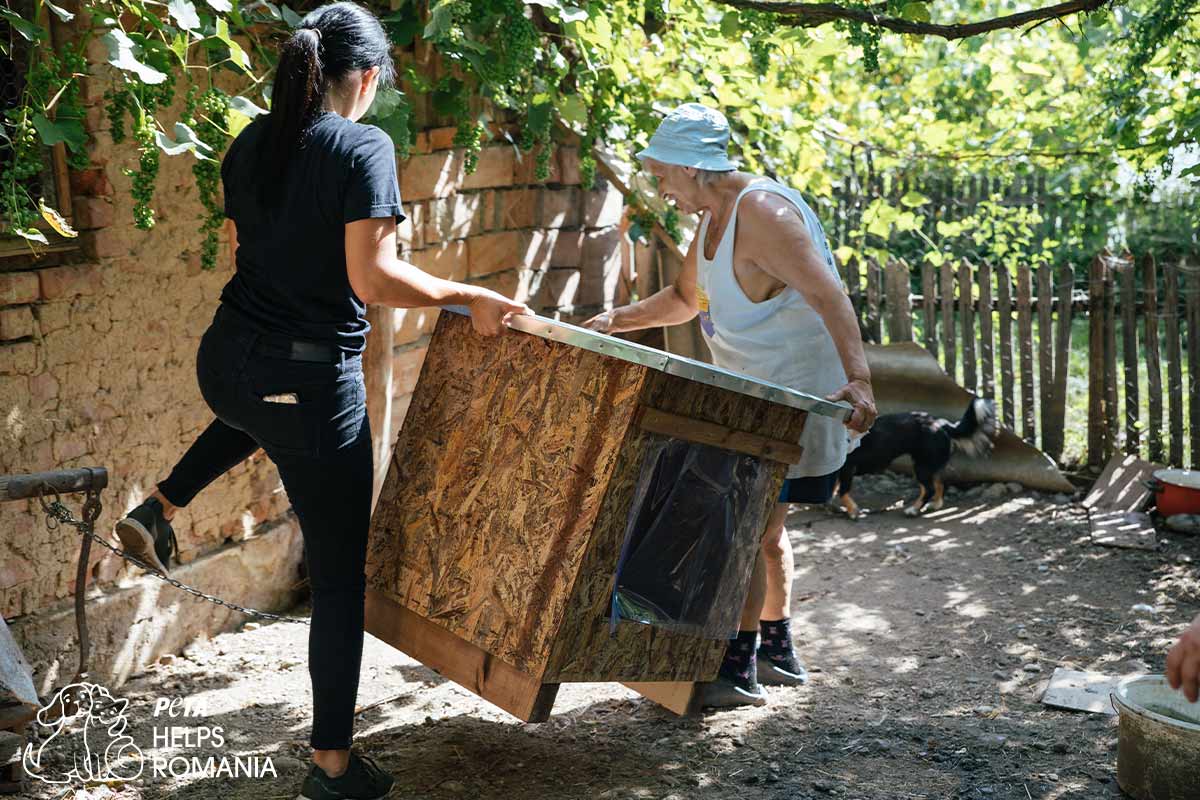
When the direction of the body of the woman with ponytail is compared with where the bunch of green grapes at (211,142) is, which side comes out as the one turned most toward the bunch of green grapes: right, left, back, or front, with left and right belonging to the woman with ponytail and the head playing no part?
left

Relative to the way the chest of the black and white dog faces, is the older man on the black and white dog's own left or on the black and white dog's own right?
on the black and white dog's own left

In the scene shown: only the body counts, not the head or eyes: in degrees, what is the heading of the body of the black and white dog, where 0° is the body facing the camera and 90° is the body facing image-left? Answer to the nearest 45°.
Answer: approximately 90°

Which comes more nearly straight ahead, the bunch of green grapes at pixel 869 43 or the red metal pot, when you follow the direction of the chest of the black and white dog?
the bunch of green grapes

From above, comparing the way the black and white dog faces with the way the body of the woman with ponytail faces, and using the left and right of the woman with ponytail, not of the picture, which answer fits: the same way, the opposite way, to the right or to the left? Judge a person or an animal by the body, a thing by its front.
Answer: to the left

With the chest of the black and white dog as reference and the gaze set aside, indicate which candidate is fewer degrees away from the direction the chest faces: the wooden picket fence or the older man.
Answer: the older man

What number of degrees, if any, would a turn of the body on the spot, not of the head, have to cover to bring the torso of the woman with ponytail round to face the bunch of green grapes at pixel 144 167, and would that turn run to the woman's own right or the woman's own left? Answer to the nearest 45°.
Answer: approximately 90° to the woman's own left

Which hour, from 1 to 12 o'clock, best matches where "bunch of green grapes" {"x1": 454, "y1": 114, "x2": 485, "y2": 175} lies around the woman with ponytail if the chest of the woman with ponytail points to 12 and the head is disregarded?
The bunch of green grapes is roughly at 11 o'clock from the woman with ponytail.

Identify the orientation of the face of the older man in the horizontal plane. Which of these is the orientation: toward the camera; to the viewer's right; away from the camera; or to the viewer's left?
to the viewer's left

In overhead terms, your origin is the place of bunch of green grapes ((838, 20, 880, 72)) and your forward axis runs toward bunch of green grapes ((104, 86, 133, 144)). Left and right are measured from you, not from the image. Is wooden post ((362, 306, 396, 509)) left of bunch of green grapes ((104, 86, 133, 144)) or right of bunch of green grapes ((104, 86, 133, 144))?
right

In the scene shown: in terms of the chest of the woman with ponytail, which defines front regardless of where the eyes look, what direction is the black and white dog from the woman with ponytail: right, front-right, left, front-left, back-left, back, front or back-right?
front

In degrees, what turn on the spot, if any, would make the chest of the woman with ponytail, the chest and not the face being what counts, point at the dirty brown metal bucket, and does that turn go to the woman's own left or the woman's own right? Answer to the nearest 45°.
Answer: approximately 45° to the woman's own right

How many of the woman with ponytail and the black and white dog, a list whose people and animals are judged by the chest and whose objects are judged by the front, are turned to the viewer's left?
1

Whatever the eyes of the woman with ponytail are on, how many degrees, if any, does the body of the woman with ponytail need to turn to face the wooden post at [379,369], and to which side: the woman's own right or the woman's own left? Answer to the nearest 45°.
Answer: approximately 45° to the woman's own left

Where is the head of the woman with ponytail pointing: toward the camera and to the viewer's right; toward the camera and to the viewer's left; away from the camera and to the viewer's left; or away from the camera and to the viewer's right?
away from the camera and to the viewer's right

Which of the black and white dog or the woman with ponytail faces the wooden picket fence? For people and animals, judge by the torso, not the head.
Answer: the woman with ponytail
